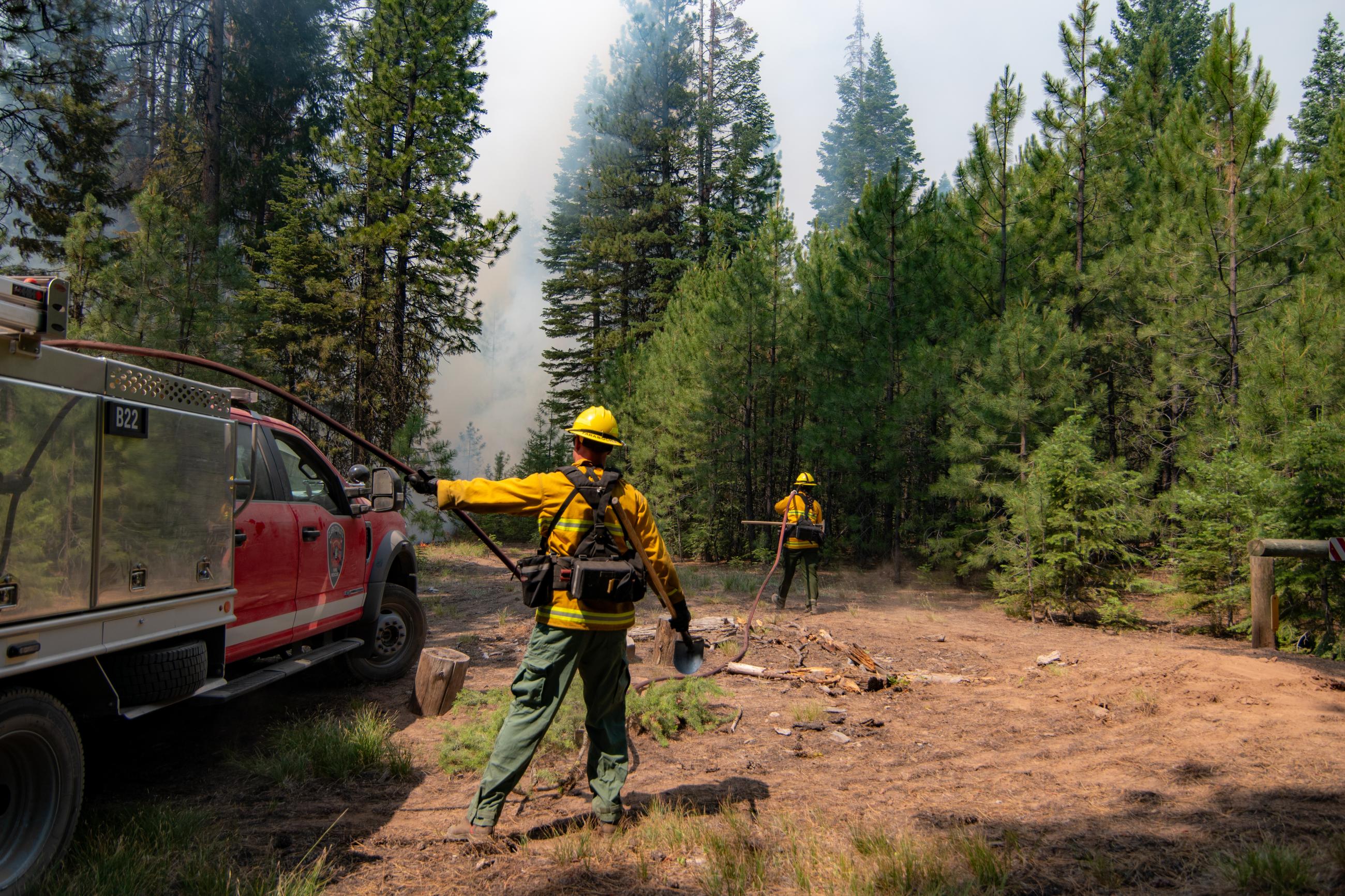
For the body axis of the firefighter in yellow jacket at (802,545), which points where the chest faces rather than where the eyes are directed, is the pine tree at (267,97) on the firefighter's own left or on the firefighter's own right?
on the firefighter's own left

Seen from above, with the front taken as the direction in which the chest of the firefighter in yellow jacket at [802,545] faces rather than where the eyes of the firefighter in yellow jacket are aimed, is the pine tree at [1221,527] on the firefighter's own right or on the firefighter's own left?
on the firefighter's own right

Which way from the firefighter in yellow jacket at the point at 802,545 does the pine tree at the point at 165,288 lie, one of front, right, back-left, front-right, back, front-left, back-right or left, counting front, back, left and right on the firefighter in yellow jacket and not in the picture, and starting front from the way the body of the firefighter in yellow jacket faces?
left

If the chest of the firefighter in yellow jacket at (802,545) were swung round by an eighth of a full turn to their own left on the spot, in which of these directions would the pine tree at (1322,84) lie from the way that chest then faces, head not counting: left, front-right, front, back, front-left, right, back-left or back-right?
right

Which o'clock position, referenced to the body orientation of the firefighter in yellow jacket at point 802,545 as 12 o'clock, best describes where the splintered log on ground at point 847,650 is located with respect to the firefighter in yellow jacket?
The splintered log on ground is roughly at 6 o'clock from the firefighter in yellow jacket.

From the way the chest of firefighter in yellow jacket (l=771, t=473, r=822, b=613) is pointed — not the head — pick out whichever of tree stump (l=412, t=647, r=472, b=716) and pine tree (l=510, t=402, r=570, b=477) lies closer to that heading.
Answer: the pine tree

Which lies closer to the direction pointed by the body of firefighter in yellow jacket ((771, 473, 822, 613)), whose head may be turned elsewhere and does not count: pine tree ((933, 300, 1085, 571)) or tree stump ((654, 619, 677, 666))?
the pine tree

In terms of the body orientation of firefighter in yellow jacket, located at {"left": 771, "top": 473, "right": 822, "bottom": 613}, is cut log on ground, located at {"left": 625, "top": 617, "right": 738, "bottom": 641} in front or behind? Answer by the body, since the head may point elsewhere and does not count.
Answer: behind

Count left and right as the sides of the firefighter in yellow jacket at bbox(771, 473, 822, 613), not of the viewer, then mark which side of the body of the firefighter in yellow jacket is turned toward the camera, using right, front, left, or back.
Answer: back

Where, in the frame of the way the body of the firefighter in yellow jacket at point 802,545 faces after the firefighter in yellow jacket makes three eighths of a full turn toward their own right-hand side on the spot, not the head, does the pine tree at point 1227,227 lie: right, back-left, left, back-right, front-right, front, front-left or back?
front-left

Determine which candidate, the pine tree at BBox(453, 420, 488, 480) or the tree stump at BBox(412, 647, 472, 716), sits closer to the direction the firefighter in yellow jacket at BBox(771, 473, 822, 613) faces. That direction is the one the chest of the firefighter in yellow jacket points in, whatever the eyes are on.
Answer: the pine tree

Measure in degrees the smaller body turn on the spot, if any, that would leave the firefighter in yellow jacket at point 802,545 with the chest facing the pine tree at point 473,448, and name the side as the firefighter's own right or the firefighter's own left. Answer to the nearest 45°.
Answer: approximately 45° to the firefighter's own left

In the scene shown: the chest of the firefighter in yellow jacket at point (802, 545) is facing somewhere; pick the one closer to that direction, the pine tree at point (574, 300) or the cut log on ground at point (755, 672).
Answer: the pine tree

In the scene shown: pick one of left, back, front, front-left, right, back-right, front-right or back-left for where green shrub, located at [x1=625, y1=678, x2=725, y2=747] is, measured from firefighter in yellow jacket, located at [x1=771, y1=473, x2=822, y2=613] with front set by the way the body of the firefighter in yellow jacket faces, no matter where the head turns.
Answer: back

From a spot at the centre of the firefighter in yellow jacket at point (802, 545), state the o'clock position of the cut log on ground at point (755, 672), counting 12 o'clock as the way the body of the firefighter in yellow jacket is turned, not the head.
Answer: The cut log on ground is roughly at 6 o'clock from the firefighter in yellow jacket.
